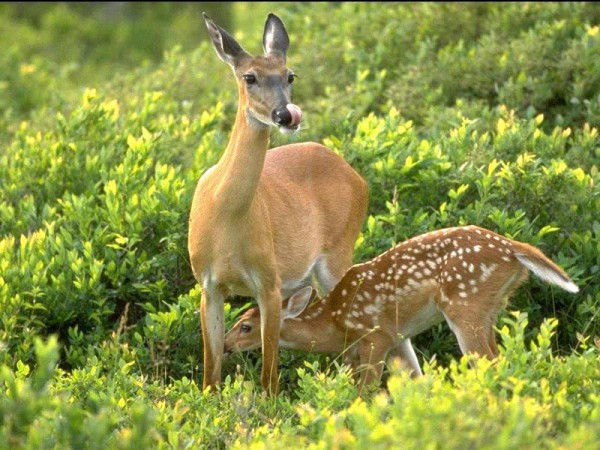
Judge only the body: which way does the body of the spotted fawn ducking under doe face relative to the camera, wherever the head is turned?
to the viewer's left

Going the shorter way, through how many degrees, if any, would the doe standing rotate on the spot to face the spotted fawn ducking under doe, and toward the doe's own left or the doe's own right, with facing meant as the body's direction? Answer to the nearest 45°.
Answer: approximately 135° to the doe's own left

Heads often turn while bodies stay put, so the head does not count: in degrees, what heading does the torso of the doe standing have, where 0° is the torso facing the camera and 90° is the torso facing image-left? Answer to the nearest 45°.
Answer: approximately 45°

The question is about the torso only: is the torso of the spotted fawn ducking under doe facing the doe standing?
yes
